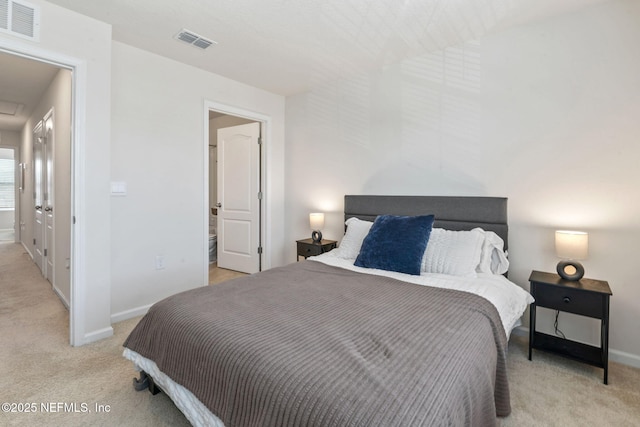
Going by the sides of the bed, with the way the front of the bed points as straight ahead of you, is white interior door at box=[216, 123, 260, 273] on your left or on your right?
on your right

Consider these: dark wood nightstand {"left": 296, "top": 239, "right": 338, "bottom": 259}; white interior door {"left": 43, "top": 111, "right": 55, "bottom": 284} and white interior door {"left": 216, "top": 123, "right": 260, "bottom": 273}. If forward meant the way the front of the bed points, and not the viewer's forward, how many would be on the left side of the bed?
0

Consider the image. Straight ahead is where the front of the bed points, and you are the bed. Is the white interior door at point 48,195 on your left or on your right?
on your right

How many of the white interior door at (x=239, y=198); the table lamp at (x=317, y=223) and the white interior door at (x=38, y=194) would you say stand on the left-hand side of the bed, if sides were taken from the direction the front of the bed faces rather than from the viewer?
0

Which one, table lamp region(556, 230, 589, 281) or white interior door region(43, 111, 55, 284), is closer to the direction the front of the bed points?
the white interior door

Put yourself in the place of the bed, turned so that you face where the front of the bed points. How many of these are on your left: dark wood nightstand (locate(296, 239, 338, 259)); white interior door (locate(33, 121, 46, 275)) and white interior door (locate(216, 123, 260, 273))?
0

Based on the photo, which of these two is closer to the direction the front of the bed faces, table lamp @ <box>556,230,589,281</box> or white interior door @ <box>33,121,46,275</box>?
the white interior door

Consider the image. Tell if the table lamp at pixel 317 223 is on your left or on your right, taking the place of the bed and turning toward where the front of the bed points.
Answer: on your right

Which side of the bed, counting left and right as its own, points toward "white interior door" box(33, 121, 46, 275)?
right

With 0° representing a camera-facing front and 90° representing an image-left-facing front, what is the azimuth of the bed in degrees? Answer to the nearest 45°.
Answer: approximately 45°

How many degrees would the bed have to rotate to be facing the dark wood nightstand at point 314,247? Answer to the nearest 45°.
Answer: approximately 135° to its right
